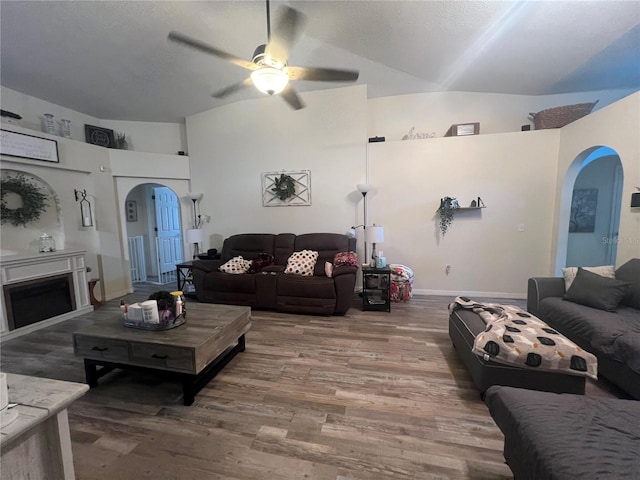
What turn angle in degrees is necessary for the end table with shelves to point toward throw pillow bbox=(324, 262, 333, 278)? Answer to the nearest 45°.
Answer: approximately 90° to its right

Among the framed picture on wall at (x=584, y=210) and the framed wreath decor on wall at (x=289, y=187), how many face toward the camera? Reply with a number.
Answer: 2

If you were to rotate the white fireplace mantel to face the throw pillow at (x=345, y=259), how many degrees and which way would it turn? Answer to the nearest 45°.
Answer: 0° — it already faces it

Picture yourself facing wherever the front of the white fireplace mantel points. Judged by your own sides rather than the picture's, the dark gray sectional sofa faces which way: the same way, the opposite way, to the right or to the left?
the opposite way

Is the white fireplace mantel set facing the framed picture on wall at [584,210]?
yes

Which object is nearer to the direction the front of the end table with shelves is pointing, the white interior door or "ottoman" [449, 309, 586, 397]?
the ottoman

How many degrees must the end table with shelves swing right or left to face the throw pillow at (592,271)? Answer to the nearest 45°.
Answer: approximately 90° to its left

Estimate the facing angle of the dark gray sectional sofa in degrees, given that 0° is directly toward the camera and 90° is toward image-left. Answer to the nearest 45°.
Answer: approximately 45°

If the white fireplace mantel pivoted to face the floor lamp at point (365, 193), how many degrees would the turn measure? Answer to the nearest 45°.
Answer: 0° — it already faces it

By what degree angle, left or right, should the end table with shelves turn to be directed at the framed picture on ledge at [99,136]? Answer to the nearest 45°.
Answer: approximately 90° to its right

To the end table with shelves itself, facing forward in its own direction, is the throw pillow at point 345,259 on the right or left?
on its right
